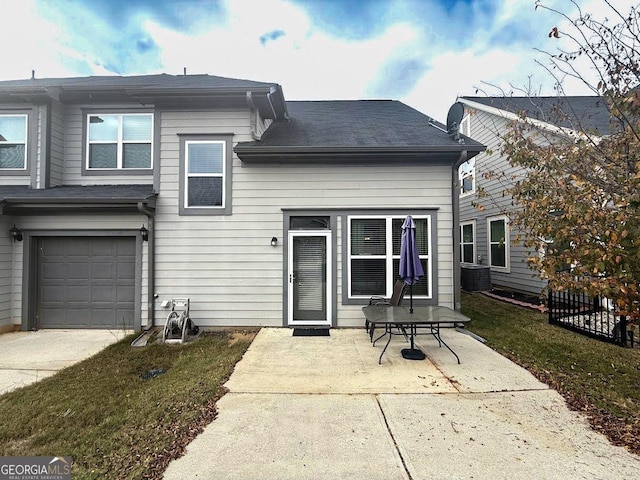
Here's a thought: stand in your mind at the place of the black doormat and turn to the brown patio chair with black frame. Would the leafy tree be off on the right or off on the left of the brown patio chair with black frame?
right

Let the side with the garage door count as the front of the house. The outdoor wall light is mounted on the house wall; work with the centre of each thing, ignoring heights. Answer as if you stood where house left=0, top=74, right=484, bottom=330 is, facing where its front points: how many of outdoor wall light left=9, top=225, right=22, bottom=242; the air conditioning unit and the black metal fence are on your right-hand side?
1

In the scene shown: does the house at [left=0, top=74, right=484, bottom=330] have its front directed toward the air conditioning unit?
no

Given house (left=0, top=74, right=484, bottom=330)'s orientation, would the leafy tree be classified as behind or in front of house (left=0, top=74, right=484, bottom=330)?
in front

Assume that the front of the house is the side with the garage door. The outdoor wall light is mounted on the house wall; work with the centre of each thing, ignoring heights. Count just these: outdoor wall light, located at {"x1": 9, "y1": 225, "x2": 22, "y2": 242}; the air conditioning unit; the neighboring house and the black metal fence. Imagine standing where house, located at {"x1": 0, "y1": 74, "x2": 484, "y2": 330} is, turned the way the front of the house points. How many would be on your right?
1

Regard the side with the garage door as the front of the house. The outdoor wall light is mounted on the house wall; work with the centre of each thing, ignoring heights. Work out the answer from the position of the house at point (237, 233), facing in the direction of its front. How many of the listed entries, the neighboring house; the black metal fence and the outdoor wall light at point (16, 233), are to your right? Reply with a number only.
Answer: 1

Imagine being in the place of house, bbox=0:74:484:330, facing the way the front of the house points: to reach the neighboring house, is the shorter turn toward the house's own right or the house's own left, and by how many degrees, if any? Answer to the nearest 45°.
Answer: approximately 90° to the house's own left

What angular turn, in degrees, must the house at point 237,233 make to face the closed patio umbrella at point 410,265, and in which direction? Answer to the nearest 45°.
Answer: approximately 45° to its left

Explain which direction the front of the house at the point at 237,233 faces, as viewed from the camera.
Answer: facing the viewer

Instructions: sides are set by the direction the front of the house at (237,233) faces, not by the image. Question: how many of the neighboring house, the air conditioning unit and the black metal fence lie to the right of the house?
0

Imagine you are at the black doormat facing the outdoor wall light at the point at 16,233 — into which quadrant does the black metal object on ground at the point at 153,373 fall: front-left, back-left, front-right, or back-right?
front-left

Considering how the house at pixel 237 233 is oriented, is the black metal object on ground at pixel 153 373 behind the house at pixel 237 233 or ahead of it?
ahead

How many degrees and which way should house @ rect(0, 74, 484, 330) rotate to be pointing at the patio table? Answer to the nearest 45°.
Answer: approximately 45° to its left

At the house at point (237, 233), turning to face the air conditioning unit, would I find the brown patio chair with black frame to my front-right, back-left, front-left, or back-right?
front-right

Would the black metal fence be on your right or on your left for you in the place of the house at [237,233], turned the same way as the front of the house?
on your left

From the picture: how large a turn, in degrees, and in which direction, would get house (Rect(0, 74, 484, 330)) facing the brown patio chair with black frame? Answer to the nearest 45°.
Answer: approximately 90° to its left

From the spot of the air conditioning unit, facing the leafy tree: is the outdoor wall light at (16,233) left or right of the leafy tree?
right
